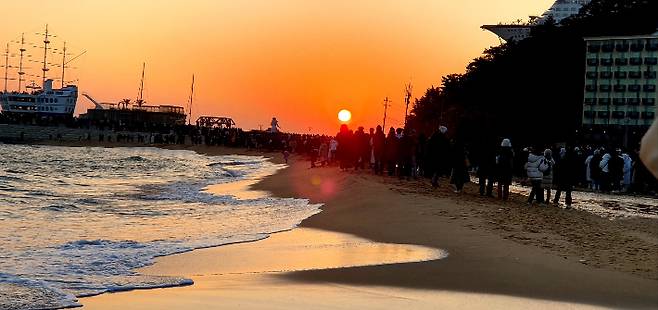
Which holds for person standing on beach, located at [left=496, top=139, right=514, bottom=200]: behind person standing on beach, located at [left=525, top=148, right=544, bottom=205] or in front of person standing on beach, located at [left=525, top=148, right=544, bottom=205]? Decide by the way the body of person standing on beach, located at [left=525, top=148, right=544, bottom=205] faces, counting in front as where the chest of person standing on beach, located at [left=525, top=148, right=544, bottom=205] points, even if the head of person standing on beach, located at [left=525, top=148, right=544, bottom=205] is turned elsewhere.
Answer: in front

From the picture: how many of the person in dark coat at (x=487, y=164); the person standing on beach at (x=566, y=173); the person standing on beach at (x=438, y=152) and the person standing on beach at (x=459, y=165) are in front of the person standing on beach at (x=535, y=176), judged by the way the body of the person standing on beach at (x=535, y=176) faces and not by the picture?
3

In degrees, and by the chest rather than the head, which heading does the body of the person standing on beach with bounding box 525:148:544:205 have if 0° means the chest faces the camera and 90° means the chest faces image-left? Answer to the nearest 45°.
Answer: approximately 90°

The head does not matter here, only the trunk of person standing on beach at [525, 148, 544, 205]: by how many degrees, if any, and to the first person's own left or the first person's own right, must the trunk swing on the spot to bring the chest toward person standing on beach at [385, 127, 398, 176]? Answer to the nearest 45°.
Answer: approximately 45° to the first person's own left

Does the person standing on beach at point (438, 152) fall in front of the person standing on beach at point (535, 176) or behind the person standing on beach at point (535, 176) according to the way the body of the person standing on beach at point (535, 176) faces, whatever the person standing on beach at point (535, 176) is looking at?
in front

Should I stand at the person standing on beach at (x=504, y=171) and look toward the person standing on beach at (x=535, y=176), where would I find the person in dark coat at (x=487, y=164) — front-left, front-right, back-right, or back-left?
back-left

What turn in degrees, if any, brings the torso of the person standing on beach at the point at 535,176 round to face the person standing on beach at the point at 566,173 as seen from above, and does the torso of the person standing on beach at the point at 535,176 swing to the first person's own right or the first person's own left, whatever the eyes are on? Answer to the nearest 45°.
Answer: approximately 135° to the first person's own right
